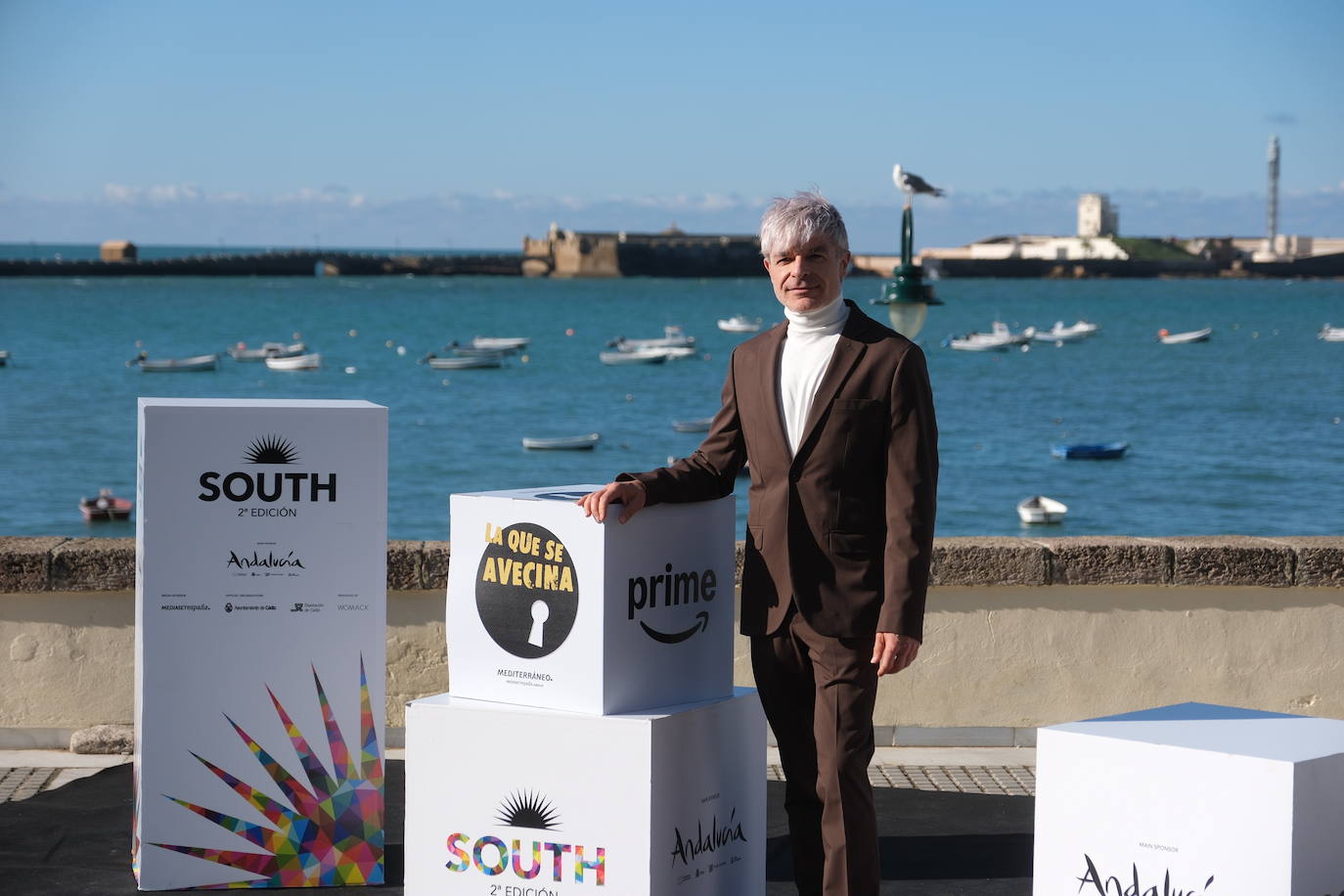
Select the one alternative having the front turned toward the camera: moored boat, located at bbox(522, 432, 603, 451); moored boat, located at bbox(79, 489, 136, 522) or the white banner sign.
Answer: the white banner sign

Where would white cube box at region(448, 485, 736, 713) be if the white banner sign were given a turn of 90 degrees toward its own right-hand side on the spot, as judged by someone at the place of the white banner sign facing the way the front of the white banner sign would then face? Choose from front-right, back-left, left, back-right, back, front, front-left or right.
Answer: back-left

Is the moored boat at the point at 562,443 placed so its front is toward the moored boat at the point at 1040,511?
no

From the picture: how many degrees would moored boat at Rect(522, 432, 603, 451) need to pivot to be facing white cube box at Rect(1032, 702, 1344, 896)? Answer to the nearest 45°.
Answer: approximately 90° to its right

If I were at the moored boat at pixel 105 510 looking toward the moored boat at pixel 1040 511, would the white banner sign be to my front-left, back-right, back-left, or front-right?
front-right

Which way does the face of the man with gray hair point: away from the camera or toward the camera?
toward the camera

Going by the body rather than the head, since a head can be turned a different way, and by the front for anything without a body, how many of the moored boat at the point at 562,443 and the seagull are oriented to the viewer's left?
1

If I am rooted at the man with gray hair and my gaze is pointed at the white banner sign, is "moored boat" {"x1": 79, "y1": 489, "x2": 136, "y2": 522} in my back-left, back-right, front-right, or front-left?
front-right

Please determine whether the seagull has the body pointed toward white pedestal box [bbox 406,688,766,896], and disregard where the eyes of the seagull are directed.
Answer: no

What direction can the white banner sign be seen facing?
toward the camera
